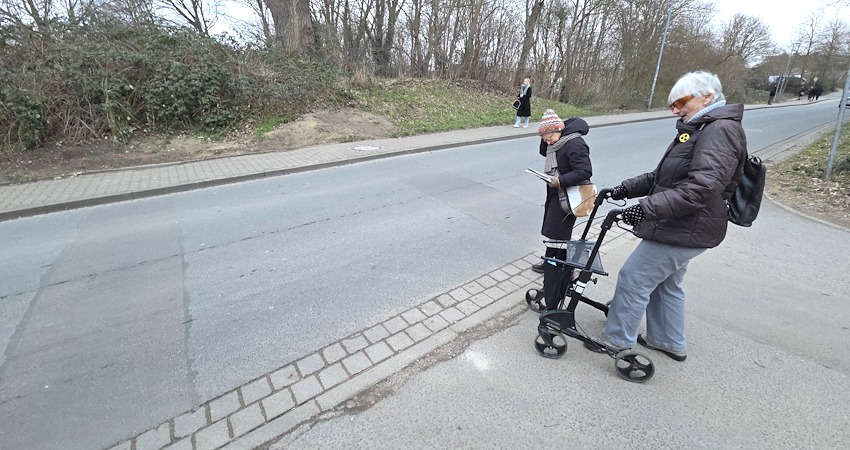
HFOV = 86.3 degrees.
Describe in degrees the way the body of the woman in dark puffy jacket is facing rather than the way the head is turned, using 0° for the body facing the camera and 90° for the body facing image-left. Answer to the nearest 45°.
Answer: approximately 90°

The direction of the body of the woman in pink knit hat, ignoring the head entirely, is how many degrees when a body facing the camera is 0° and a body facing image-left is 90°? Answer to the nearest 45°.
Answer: approximately 45°

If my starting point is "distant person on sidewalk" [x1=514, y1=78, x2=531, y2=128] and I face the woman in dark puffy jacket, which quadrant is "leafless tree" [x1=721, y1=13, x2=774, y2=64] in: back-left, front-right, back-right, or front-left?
back-left

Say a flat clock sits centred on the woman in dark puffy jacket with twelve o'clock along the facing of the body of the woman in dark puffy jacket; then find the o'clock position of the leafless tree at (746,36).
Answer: The leafless tree is roughly at 3 o'clock from the woman in dark puffy jacket.

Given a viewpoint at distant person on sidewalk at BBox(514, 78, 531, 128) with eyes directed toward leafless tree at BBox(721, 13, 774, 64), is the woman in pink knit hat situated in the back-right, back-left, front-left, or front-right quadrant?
back-right

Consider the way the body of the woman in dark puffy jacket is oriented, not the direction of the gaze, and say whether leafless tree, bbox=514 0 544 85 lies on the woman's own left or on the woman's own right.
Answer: on the woman's own right
